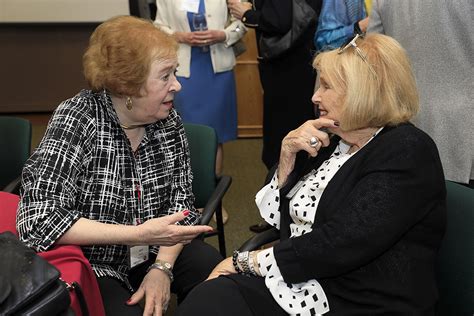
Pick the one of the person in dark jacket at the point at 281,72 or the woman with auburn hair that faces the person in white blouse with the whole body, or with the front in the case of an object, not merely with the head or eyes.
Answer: the woman with auburn hair

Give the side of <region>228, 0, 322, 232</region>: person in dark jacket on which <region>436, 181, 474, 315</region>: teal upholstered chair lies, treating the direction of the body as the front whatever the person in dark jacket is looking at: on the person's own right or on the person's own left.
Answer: on the person's own left

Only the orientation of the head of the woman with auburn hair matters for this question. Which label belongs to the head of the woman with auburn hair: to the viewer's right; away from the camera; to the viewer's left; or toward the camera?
to the viewer's right

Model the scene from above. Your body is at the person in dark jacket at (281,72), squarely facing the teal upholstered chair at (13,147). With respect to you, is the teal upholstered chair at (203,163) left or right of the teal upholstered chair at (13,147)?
left

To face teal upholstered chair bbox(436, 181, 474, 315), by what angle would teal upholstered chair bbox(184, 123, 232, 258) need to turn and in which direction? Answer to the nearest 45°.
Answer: approximately 90° to its left

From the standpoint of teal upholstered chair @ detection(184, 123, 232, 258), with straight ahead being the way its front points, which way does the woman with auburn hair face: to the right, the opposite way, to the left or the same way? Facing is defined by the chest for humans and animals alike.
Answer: to the left

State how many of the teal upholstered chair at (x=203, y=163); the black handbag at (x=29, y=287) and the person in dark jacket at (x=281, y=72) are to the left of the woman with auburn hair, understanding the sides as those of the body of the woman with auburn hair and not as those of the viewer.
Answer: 2

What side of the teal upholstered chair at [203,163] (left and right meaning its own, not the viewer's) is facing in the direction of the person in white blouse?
left

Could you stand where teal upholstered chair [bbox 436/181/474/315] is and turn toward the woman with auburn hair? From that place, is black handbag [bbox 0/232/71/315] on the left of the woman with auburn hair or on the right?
left
